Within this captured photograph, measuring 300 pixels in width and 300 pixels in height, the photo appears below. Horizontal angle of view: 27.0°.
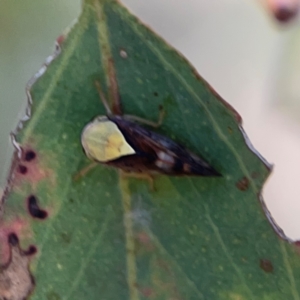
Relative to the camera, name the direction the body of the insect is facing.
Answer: to the viewer's left
